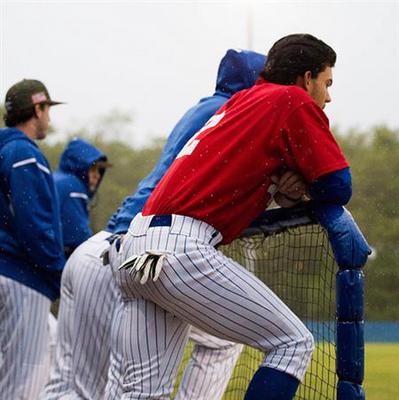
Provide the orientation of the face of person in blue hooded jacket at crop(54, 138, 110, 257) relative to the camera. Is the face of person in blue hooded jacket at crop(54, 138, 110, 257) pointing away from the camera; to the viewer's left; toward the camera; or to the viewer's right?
to the viewer's right

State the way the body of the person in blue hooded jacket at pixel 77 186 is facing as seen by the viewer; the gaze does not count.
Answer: to the viewer's right

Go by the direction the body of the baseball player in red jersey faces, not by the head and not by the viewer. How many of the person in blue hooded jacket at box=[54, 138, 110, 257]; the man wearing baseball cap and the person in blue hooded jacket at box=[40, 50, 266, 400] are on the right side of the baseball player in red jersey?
0

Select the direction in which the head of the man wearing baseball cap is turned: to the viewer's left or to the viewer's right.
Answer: to the viewer's right

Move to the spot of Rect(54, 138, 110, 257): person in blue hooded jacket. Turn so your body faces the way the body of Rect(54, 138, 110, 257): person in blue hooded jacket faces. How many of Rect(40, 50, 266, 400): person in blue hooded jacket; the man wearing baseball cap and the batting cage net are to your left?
0

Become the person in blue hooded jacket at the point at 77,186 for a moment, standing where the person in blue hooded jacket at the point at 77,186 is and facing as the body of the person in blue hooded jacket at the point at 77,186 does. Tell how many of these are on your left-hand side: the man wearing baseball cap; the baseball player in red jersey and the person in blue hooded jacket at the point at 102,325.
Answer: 0

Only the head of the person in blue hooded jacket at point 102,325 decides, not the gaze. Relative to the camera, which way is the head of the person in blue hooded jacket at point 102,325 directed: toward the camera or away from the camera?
away from the camera

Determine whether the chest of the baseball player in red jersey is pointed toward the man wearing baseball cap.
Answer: no

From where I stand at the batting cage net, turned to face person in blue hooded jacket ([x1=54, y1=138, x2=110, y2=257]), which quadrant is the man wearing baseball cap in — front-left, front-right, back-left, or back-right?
front-left

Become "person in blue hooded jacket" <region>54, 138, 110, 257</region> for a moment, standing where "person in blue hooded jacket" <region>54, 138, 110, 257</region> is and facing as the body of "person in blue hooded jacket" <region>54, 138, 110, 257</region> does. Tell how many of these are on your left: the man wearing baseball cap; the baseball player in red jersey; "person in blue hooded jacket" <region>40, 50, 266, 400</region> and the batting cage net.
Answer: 0

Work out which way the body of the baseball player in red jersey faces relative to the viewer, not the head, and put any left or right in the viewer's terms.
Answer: facing away from the viewer and to the right of the viewer

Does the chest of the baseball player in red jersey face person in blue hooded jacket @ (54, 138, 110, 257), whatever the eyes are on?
no

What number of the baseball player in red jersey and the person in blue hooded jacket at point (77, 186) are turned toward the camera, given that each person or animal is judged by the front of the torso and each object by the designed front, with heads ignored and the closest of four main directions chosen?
0

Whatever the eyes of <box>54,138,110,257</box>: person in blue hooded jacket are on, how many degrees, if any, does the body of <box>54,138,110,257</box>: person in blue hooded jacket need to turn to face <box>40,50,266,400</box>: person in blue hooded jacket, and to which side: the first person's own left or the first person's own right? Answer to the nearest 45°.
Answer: approximately 90° to the first person's own right

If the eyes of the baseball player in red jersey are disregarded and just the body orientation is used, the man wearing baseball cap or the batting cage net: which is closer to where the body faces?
the batting cage net
